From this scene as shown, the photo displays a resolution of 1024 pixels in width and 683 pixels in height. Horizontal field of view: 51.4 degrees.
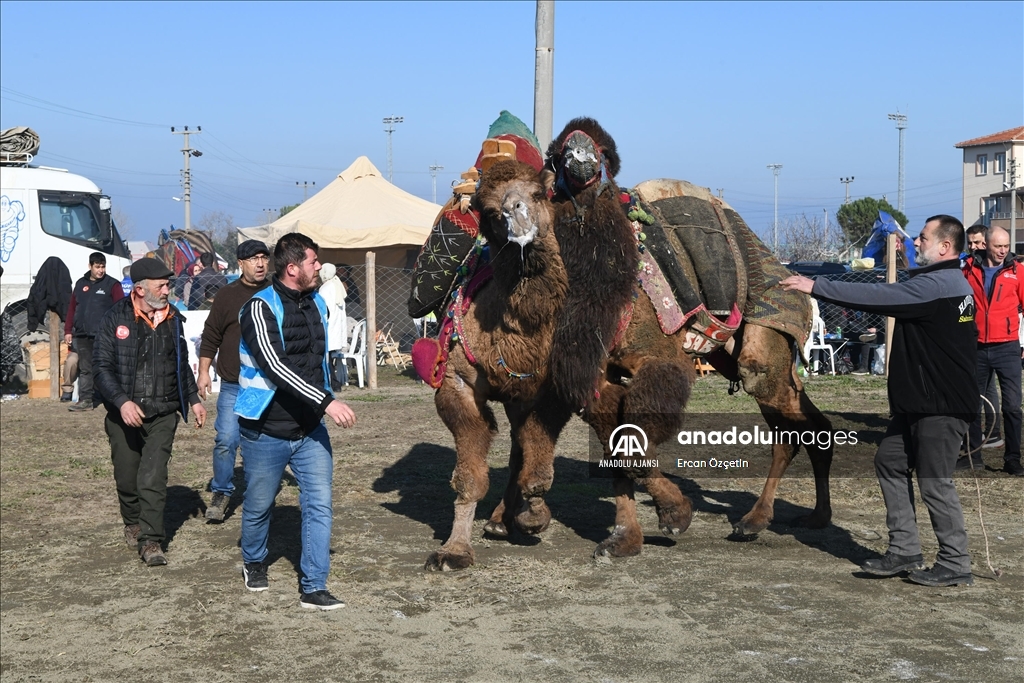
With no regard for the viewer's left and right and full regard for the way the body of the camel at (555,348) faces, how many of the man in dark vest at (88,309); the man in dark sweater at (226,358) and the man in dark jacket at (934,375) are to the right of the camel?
2

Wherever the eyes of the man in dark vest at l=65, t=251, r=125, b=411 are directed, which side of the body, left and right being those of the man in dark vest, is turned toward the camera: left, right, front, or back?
front

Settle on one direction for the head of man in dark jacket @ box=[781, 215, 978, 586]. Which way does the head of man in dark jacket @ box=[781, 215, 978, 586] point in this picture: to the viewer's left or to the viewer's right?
to the viewer's left

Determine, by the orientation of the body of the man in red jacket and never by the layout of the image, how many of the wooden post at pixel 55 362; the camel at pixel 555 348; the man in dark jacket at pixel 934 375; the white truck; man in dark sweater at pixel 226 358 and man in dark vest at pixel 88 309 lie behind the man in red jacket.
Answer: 0

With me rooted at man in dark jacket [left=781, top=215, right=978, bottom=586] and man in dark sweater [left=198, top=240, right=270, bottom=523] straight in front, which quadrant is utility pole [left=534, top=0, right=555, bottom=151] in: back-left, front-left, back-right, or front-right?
front-right

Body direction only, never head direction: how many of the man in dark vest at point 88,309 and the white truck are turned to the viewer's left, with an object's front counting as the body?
0

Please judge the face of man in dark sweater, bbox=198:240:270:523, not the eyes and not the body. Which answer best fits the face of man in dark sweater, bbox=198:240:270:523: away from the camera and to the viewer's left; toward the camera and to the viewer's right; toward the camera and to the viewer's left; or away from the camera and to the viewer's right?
toward the camera and to the viewer's right

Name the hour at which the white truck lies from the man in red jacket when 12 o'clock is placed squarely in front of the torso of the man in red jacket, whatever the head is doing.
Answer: The white truck is roughly at 2 o'clock from the man in red jacket.

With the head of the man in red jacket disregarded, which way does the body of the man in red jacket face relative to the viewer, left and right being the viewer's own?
facing the viewer and to the left of the viewer

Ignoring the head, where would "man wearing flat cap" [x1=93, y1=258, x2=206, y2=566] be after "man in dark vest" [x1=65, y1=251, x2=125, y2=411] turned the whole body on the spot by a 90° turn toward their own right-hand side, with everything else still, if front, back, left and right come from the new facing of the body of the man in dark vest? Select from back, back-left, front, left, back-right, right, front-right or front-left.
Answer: left

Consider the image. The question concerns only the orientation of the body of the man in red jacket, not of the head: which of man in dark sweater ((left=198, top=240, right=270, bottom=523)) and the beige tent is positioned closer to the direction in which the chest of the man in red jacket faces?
the man in dark sweater

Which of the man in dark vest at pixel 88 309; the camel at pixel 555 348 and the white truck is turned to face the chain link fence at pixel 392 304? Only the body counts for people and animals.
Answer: the white truck

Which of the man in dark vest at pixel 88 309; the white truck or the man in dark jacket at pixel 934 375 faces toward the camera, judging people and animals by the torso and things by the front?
the man in dark vest at pixel 88 309

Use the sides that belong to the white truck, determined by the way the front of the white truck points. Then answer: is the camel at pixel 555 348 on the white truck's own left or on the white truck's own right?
on the white truck's own right

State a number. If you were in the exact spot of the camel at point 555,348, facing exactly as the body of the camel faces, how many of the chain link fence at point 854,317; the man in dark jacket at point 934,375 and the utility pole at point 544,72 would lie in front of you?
0

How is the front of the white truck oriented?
to the viewer's right

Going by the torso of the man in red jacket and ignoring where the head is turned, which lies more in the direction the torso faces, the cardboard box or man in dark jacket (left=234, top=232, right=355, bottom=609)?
the man in dark jacket

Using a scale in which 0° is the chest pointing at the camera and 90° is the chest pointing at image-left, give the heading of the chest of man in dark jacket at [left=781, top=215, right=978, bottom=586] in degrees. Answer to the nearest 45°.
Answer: approximately 90°

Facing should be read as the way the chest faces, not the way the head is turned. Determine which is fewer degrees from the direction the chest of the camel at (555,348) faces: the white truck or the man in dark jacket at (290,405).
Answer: the man in dark jacket
